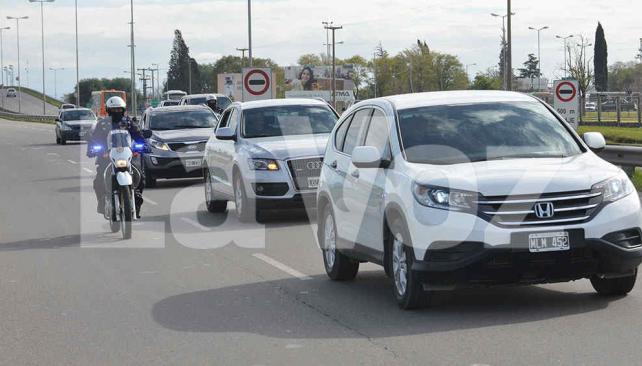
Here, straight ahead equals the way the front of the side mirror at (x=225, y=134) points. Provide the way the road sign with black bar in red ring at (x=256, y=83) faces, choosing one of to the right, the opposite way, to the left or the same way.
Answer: the opposite way

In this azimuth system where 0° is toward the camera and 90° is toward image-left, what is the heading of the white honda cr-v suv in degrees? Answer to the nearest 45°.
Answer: approximately 315°

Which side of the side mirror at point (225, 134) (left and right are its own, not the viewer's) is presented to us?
back

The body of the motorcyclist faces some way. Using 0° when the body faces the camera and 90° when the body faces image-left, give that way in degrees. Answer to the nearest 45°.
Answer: approximately 0°

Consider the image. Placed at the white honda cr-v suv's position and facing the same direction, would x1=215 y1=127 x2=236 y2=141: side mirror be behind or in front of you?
behind

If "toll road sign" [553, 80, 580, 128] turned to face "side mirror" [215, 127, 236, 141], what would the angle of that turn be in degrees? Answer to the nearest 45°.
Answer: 0° — it already faces it

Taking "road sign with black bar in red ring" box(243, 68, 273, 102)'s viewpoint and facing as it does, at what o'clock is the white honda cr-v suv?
The white honda cr-v suv is roughly at 12 o'clock from the road sign with black bar in red ring.

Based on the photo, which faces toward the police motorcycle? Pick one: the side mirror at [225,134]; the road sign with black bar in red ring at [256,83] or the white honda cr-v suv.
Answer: the road sign with black bar in red ring

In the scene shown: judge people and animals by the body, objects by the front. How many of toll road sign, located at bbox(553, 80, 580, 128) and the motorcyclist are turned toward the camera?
2
